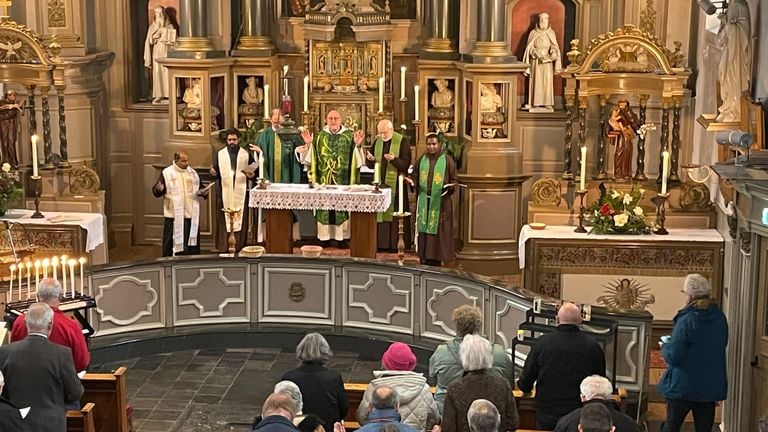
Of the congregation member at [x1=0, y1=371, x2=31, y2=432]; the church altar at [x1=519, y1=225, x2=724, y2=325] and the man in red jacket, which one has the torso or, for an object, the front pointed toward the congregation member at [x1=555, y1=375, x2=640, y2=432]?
the church altar

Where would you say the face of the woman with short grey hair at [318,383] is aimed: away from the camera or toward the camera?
away from the camera

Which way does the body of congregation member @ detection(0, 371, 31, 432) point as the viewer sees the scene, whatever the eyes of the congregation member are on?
away from the camera

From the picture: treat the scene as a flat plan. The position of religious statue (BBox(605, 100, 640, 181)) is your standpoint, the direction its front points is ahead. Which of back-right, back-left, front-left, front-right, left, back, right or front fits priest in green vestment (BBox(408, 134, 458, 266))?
right

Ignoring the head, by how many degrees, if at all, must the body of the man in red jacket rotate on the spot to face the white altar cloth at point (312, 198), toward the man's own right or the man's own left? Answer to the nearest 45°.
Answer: approximately 45° to the man's own right

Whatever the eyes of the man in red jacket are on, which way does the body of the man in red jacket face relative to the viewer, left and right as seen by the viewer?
facing away from the viewer

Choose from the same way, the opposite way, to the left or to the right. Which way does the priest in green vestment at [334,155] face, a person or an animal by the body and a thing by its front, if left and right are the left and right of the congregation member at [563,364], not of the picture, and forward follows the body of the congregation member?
the opposite way

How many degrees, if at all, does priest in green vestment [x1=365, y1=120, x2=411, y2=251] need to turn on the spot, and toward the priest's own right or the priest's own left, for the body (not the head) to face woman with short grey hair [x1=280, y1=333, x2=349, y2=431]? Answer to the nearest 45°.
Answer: approximately 45° to the priest's own left

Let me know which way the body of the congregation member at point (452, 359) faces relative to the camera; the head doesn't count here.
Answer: away from the camera

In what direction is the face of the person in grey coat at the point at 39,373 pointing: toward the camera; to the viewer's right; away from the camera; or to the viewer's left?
away from the camera

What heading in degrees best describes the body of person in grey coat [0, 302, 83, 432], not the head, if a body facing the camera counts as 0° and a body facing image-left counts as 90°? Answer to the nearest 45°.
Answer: approximately 180°

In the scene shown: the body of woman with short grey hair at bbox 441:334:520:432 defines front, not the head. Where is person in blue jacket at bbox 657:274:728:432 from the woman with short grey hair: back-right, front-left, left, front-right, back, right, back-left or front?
front-right

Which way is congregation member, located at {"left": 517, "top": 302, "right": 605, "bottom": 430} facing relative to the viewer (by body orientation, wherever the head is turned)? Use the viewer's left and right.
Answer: facing away from the viewer

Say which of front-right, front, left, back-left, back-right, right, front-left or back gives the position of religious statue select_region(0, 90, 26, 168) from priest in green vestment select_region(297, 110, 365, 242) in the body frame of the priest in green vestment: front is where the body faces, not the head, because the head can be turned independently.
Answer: right

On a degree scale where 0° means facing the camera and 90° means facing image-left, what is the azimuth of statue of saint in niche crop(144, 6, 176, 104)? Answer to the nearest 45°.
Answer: approximately 0°
